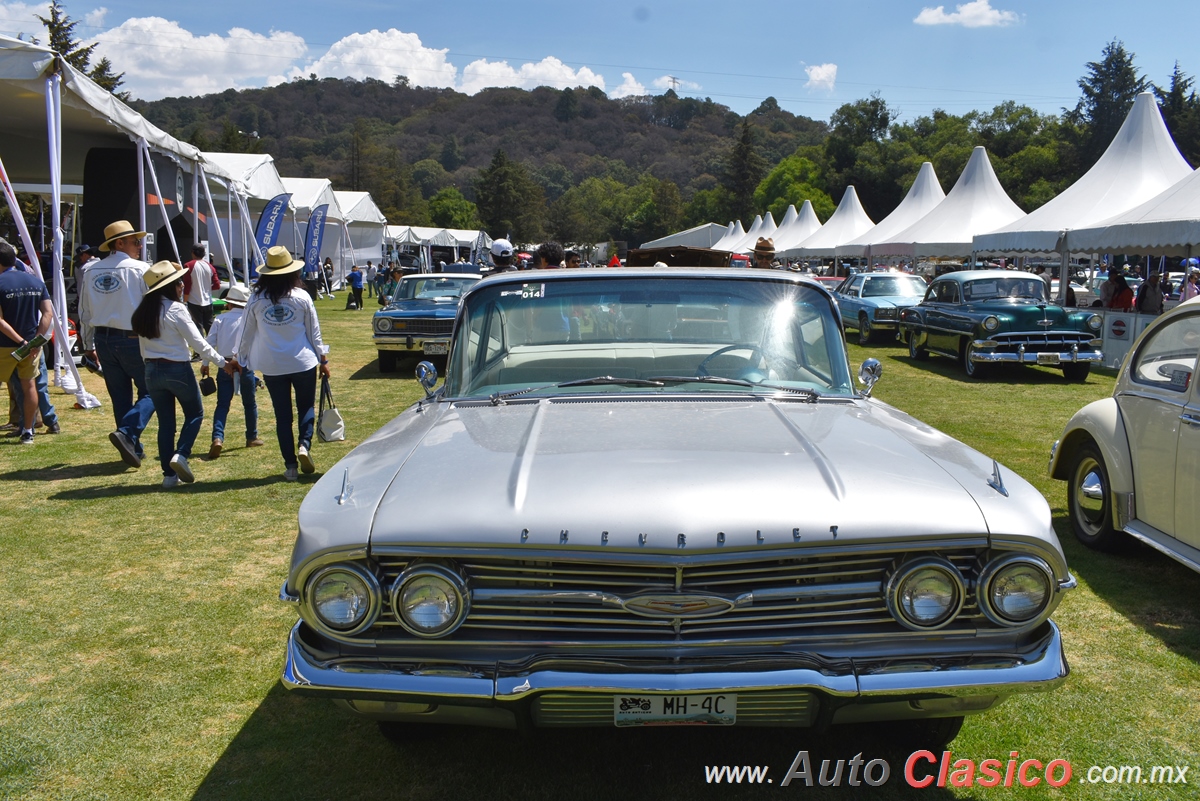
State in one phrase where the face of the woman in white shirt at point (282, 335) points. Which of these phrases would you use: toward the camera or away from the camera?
away from the camera

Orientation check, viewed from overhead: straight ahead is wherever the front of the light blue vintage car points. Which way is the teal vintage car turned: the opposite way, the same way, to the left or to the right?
the same way

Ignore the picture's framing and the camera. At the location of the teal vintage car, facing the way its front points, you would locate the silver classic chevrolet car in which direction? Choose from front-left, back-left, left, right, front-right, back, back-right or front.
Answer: front-right

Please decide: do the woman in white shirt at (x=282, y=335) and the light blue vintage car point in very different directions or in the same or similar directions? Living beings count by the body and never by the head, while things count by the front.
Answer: very different directions

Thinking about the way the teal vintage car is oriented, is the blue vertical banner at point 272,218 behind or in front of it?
behind

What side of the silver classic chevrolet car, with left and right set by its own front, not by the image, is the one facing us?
front

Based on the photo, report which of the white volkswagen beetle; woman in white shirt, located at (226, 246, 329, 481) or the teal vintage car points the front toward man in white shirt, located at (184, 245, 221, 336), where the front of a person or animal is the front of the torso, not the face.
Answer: the woman in white shirt

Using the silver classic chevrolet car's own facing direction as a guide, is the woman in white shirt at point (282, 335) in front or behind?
behind

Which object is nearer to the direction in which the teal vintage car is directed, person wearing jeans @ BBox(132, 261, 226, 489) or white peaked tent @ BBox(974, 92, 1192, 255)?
the person wearing jeans

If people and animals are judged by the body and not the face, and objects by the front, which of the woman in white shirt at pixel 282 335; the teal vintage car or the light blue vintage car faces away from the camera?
the woman in white shirt
